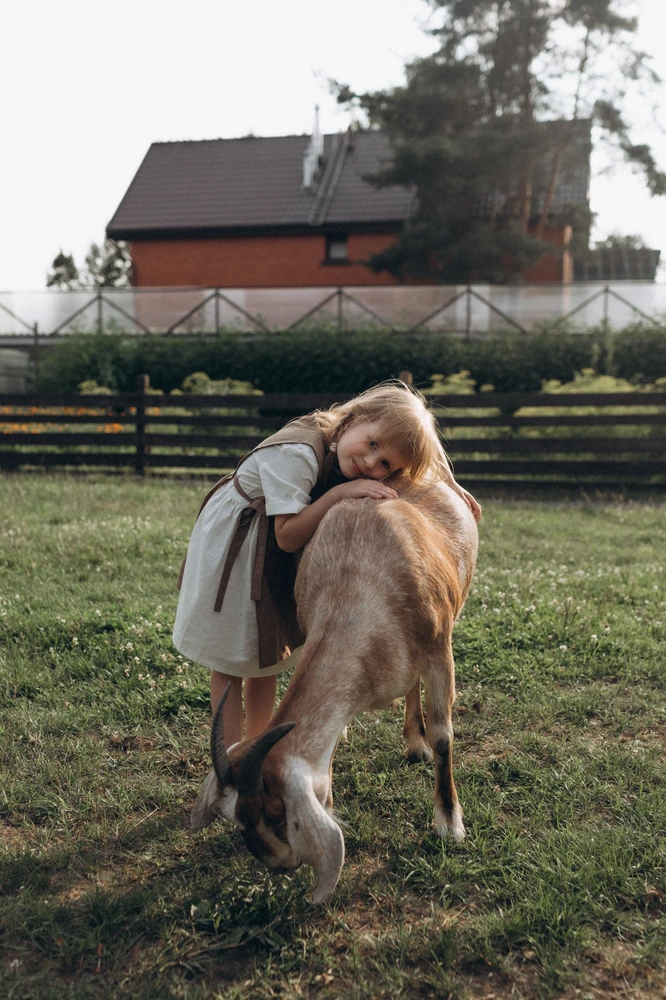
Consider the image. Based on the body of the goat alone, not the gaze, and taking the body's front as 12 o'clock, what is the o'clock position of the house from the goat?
The house is roughly at 5 o'clock from the goat.

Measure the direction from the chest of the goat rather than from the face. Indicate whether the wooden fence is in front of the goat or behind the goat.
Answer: behind

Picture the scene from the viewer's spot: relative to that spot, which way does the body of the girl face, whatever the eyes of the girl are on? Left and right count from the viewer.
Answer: facing to the right of the viewer

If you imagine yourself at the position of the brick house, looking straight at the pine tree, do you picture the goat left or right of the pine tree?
right

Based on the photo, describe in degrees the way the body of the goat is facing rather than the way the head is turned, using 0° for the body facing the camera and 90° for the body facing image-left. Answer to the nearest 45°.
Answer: approximately 45°

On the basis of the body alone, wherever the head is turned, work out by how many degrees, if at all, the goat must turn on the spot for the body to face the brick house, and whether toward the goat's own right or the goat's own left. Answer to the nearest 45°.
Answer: approximately 135° to the goat's own right

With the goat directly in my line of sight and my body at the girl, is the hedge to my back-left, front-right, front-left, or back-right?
back-left

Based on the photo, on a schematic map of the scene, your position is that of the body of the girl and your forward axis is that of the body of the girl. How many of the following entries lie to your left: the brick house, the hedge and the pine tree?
3

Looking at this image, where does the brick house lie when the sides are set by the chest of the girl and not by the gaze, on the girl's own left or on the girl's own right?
on the girl's own left

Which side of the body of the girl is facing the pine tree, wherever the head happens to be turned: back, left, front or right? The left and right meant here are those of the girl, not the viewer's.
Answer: left

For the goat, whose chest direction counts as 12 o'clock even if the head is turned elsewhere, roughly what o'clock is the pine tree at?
The pine tree is roughly at 5 o'clock from the goat.

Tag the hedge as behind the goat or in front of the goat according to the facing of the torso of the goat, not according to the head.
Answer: behind

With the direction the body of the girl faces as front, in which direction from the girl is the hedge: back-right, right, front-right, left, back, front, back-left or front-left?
left
